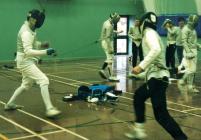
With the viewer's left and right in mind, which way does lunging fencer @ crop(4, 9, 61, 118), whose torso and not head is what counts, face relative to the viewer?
facing to the right of the viewer

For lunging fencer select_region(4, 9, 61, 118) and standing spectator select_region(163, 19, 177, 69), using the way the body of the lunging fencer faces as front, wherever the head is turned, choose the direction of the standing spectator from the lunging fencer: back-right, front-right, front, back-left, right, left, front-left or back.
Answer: front-left

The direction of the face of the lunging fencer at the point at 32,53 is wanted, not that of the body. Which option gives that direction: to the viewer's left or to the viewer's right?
to the viewer's right

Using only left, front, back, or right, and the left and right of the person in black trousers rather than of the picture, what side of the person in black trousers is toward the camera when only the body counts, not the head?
left

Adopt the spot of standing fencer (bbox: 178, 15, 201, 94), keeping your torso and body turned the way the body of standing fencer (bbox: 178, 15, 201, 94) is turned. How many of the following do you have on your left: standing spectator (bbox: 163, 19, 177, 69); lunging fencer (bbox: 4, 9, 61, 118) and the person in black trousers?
1

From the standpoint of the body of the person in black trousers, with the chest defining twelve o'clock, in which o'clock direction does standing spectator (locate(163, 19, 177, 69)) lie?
The standing spectator is roughly at 3 o'clock from the person in black trousers.

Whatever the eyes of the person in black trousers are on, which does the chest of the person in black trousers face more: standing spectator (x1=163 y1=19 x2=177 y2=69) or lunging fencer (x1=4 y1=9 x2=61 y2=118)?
the lunging fencer

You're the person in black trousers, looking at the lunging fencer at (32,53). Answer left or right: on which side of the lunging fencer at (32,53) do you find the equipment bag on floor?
right
